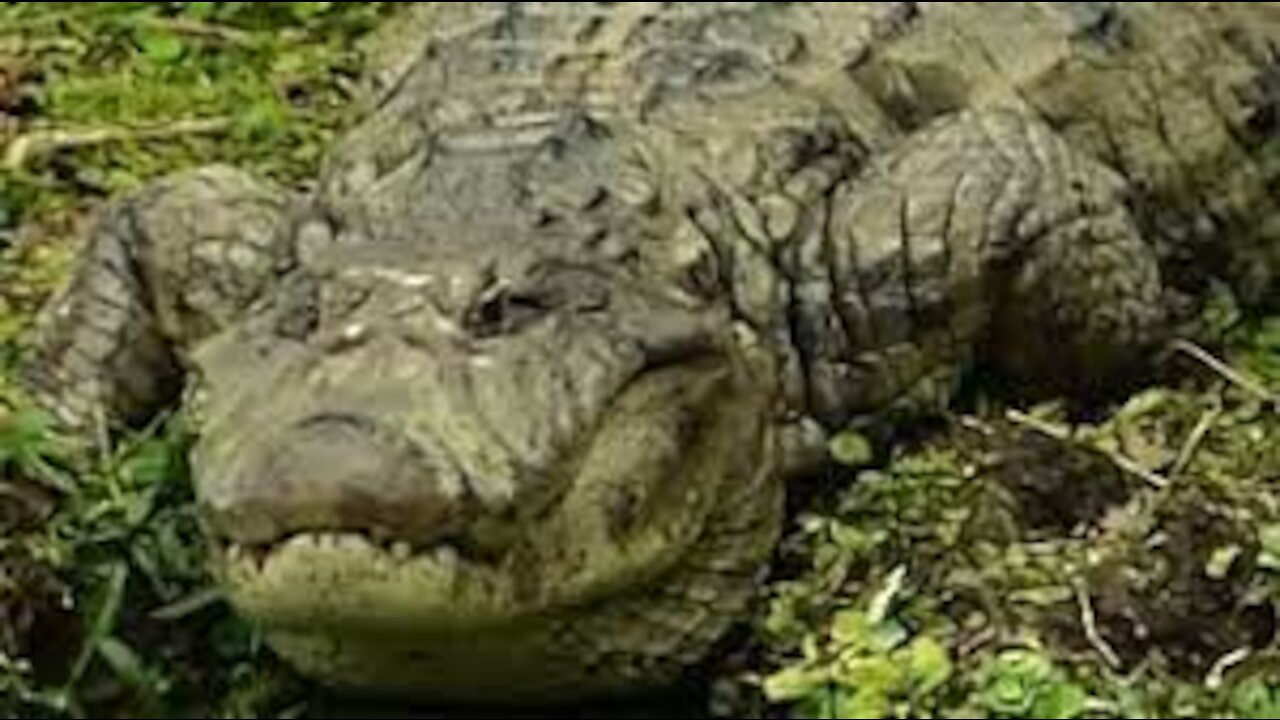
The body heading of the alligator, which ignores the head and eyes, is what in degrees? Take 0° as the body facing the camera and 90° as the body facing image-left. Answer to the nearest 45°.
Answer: approximately 45°

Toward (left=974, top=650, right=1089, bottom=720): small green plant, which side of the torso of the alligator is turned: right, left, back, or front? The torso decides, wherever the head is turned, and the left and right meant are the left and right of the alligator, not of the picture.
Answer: left
